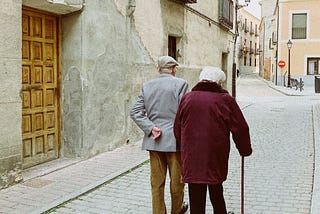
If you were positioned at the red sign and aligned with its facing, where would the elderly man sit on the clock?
The elderly man is roughly at 12 o'clock from the red sign.

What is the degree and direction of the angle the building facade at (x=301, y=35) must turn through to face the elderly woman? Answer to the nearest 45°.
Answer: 0° — it already faces them

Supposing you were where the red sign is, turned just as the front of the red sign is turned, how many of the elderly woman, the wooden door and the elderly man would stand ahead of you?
3

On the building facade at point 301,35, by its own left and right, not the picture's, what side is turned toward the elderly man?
front

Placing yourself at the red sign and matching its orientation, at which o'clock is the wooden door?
The wooden door is roughly at 12 o'clock from the red sign.

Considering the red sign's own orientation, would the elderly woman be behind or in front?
in front

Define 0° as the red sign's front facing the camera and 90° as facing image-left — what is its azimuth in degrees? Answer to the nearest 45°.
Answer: approximately 0°

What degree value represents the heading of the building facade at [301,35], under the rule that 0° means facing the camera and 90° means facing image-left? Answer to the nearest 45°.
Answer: approximately 0°

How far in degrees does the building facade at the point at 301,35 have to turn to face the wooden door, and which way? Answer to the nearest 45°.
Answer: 0° — it already faces it
